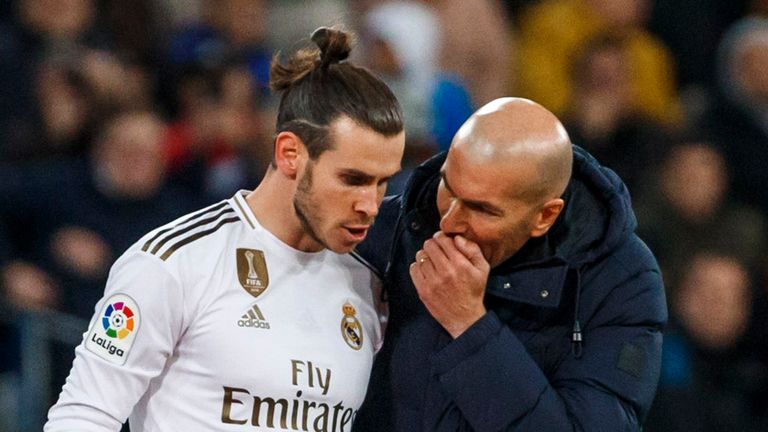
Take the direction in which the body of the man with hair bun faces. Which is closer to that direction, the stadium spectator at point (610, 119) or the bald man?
the bald man

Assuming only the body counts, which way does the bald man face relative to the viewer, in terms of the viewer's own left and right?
facing the viewer and to the left of the viewer

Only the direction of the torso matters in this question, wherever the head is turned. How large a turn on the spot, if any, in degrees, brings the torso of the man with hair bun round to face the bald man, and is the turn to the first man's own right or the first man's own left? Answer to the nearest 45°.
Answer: approximately 45° to the first man's own left

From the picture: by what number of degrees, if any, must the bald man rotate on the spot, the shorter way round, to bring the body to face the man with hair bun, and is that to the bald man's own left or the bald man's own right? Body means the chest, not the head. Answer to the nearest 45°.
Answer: approximately 45° to the bald man's own right

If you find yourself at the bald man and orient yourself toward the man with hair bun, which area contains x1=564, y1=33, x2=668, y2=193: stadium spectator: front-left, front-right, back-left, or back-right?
back-right

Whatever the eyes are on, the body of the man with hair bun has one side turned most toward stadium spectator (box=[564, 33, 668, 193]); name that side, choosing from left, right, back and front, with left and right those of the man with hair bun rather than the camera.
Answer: left

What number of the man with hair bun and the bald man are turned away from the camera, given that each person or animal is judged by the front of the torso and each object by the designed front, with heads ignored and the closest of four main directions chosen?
0

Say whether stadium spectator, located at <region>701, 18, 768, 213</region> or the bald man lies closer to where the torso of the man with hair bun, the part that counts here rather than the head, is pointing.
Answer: the bald man

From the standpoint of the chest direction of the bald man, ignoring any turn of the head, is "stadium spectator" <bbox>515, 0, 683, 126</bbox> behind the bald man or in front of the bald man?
behind

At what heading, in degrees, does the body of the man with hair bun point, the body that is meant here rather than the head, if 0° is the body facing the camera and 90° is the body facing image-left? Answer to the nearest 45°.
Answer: approximately 315°
